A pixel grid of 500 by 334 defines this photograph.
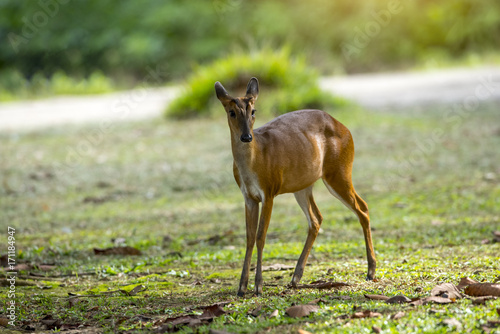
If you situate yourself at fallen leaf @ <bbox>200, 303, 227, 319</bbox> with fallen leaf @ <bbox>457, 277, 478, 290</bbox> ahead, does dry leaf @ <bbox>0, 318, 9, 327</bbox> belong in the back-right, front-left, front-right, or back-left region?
back-left

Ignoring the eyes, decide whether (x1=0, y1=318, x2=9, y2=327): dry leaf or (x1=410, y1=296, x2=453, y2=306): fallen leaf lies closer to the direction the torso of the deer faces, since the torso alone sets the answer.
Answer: the dry leaf

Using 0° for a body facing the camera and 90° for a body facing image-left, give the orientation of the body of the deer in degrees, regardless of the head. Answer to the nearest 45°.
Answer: approximately 45°

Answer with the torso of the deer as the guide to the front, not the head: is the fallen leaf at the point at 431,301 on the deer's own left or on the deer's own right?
on the deer's own left

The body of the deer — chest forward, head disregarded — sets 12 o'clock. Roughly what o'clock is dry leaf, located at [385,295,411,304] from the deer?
The dry leaf is roughly at 9 o'clock from the deer.

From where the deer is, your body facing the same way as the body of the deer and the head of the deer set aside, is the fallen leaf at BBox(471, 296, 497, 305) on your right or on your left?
on your left

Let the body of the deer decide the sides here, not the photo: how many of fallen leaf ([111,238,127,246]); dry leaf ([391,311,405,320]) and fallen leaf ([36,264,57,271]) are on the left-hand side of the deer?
1

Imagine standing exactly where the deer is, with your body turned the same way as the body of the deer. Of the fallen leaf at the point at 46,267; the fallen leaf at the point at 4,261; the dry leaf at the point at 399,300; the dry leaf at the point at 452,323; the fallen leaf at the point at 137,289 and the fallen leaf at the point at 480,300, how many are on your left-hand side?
3

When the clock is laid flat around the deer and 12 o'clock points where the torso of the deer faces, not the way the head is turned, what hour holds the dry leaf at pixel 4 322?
The dry leaf is roughly at 1 o'clock from the deer.

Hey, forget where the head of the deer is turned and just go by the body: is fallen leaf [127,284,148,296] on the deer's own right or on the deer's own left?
on the deer's own right

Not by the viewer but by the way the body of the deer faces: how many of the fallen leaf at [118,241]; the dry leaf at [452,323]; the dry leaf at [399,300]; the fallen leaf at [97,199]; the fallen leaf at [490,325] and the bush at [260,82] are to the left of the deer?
3

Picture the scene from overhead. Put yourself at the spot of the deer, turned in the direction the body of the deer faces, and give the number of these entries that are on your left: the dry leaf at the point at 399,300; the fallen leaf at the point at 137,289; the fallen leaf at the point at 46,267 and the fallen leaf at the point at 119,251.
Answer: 1

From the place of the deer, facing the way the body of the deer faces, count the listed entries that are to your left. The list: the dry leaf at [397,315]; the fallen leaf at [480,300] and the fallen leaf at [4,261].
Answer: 2

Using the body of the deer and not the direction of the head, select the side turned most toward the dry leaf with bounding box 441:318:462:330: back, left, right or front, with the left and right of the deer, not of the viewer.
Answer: left

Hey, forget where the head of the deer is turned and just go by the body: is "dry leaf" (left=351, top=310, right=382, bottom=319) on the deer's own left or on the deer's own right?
on the deer's own left

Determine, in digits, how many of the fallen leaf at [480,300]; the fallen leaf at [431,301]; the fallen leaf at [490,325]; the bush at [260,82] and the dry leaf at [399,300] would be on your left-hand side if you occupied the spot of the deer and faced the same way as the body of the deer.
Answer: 4

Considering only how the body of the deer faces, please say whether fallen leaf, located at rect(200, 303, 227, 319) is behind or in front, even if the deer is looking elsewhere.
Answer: in front

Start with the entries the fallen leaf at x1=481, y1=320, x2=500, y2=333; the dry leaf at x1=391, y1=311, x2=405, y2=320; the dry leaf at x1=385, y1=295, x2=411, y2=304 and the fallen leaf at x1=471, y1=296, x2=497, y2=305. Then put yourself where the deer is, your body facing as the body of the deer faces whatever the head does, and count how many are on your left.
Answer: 4

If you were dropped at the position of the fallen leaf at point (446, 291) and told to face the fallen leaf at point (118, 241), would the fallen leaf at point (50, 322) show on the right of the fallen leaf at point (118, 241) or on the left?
left

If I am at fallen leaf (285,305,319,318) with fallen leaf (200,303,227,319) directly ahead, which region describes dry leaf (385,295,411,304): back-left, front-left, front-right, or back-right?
back-right
